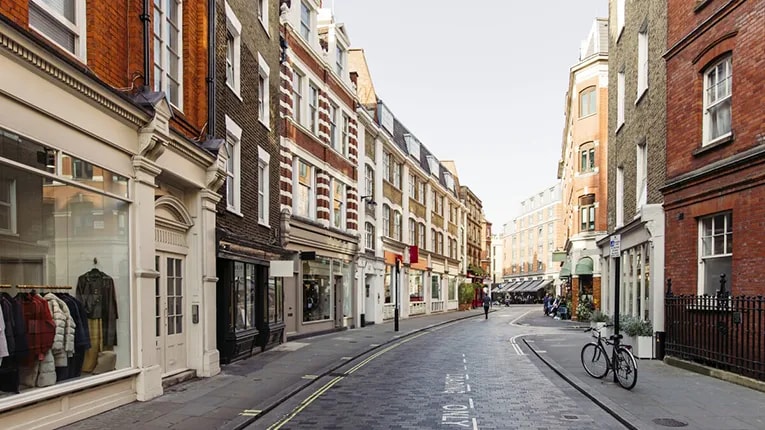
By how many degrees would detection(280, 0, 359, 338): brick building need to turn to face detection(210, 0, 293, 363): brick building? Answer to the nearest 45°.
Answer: approximately 45° to its right

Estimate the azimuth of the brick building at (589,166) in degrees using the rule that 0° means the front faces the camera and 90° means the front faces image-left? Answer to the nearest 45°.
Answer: approximately 45°

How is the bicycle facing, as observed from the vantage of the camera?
facing away from the viewer and to the left of the viewer

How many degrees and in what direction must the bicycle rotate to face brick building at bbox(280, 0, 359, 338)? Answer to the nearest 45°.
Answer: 0° — it already faces it

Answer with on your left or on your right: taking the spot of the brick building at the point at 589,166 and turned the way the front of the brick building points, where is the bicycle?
on your left

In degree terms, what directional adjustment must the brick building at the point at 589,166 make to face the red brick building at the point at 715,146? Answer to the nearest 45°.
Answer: approximately 45° to its left
